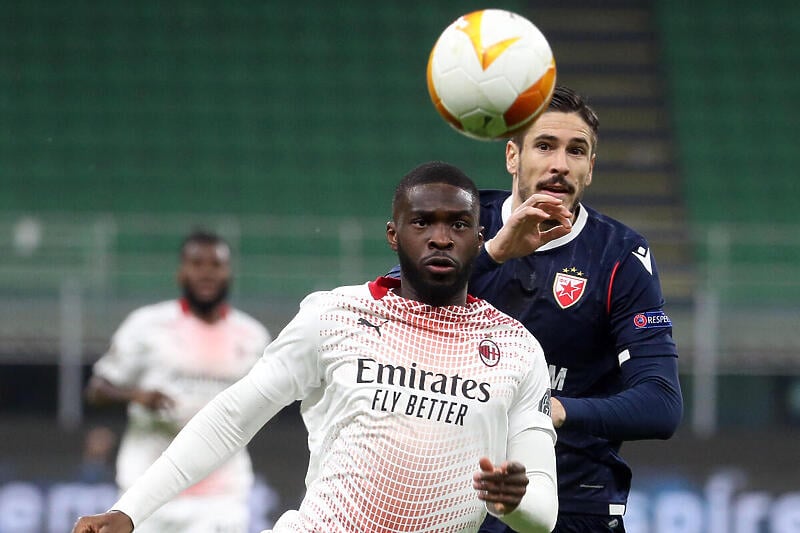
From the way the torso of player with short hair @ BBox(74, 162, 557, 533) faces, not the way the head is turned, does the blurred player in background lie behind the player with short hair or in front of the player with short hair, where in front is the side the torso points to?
behind

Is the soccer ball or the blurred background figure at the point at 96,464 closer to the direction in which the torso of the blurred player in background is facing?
the soccer ball

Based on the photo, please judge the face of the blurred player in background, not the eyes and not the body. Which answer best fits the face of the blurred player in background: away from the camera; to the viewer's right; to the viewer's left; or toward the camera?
toward the camera

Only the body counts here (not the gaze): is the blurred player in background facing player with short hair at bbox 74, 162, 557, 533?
yes

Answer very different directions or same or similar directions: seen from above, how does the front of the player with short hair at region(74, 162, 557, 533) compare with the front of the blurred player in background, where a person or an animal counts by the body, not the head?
same or similar directions

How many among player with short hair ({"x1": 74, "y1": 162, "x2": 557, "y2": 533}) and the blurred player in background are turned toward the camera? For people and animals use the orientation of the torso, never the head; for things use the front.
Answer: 2

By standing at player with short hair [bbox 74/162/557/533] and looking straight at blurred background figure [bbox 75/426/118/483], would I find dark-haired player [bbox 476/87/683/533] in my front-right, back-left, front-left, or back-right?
front-right

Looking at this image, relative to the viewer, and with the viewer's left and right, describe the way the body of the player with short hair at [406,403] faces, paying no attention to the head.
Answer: facing the viewer

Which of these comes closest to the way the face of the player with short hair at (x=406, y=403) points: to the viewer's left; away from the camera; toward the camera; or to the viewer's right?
toward the camera

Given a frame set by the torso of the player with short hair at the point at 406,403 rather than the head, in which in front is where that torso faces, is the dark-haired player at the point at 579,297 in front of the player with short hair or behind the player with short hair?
behind

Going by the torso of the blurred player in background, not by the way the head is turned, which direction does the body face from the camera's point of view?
toward the camera

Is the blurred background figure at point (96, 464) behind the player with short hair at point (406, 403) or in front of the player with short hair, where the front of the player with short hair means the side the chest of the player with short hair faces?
behind
